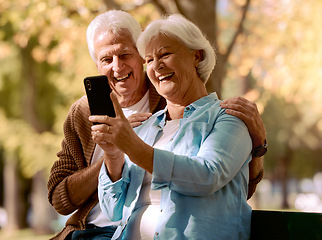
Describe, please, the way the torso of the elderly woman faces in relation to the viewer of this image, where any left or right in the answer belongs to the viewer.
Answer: facing the viewer and to the left of the viewer

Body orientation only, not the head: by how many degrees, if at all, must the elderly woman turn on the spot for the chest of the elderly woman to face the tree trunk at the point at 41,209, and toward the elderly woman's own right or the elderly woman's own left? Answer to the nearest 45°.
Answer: approximately 135° to the elderly woman's own right

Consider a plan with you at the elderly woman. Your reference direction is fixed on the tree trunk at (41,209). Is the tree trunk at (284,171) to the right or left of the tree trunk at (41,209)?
right

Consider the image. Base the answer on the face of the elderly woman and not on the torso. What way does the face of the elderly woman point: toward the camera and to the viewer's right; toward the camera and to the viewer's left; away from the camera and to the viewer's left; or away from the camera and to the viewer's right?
toward the camera and to the viewer's left

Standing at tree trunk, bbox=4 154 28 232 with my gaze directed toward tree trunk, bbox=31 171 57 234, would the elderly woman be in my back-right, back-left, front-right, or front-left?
front-right

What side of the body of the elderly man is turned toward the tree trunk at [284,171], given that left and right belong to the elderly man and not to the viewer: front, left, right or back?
back

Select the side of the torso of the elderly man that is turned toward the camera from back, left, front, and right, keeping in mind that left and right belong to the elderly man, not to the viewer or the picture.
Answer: front

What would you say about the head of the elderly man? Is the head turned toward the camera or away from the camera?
toward the camera

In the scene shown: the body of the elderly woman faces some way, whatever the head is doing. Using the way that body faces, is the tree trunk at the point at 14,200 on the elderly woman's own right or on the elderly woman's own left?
on the elderly woman's own right

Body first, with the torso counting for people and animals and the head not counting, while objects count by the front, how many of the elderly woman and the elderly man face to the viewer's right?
0

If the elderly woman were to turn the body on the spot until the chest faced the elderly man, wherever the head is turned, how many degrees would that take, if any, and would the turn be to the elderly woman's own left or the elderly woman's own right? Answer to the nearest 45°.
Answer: approximately 90° to the elderly woman's own right
